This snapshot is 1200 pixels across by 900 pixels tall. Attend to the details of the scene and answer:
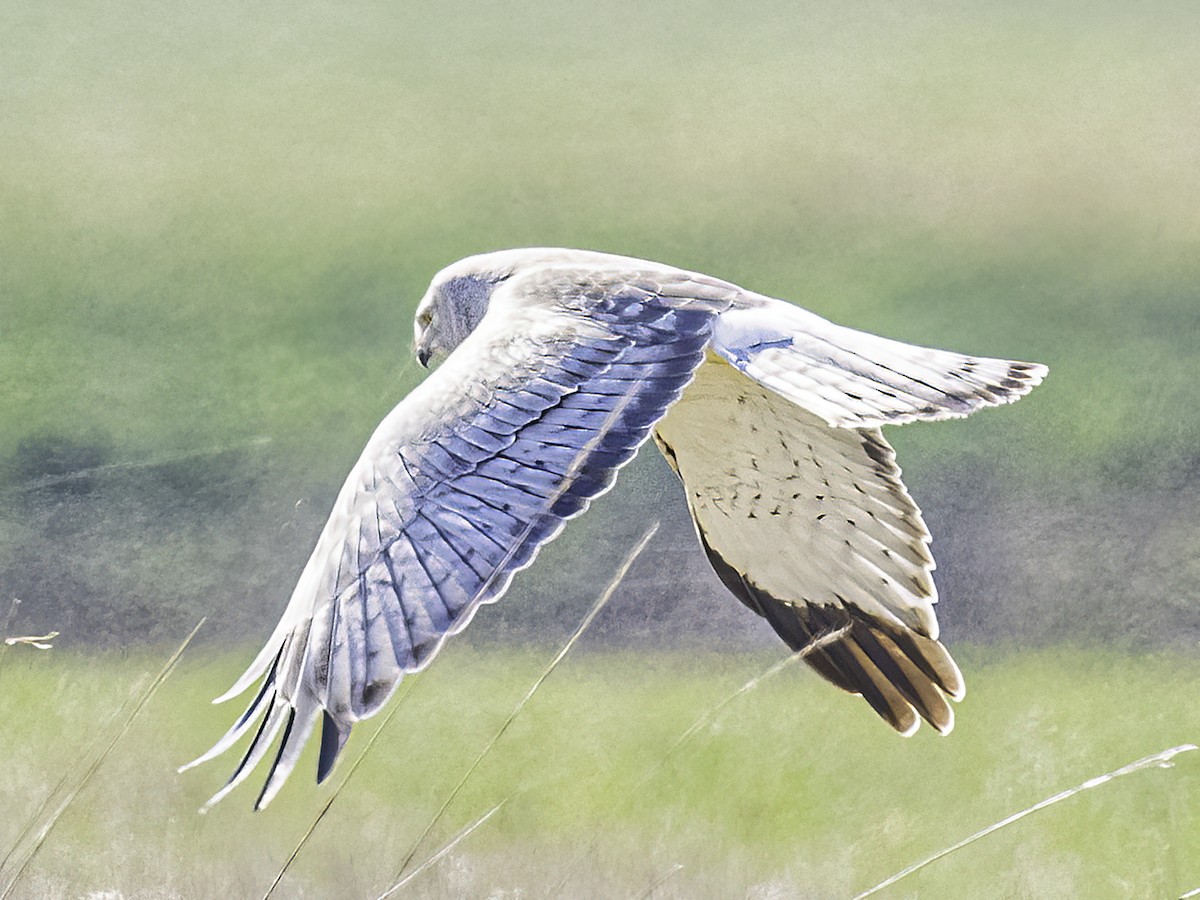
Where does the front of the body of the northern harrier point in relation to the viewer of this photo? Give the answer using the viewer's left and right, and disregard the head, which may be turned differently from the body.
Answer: facing away from the viewer and to the left of the viewer

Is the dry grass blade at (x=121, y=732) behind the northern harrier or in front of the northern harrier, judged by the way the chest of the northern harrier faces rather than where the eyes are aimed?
in front
